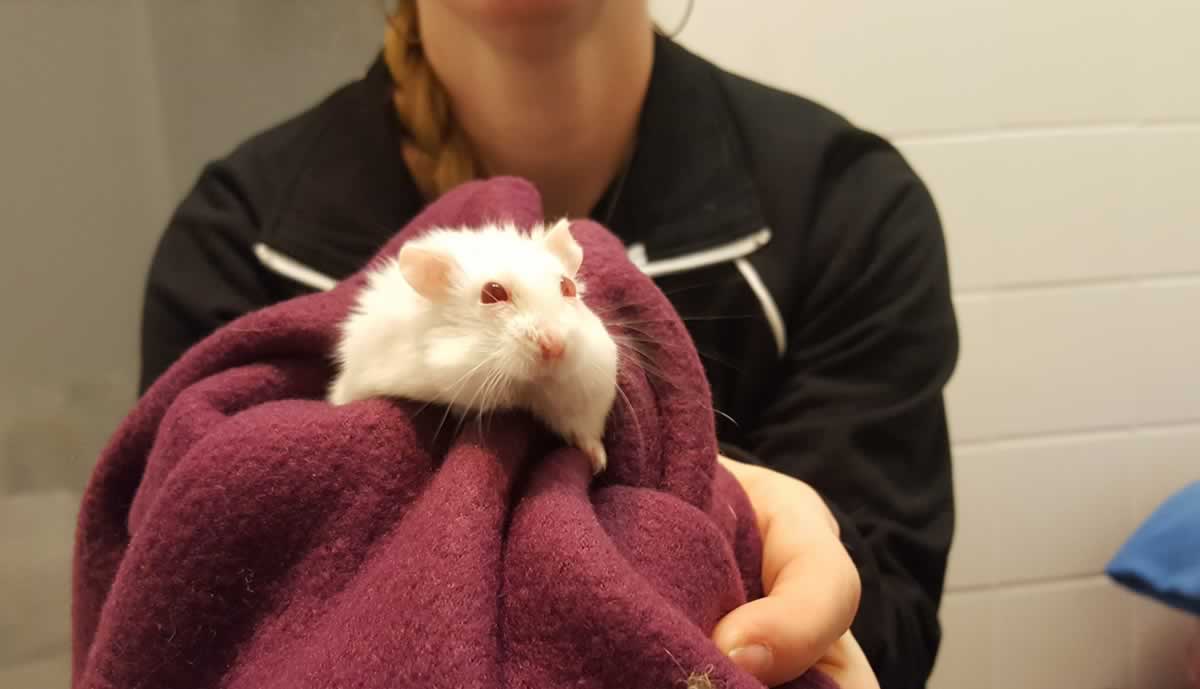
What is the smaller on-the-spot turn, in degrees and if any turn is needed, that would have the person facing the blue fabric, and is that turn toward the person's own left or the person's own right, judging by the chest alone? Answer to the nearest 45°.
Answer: approximately 90° to the person's own left

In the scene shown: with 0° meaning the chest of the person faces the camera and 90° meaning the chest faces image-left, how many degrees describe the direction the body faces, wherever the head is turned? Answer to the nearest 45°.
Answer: approximately 0°

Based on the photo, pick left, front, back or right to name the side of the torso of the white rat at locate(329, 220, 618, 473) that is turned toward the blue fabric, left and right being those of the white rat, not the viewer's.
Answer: left

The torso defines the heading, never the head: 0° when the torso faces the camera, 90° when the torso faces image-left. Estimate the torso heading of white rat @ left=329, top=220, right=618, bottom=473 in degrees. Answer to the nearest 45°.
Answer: approximately 315°
